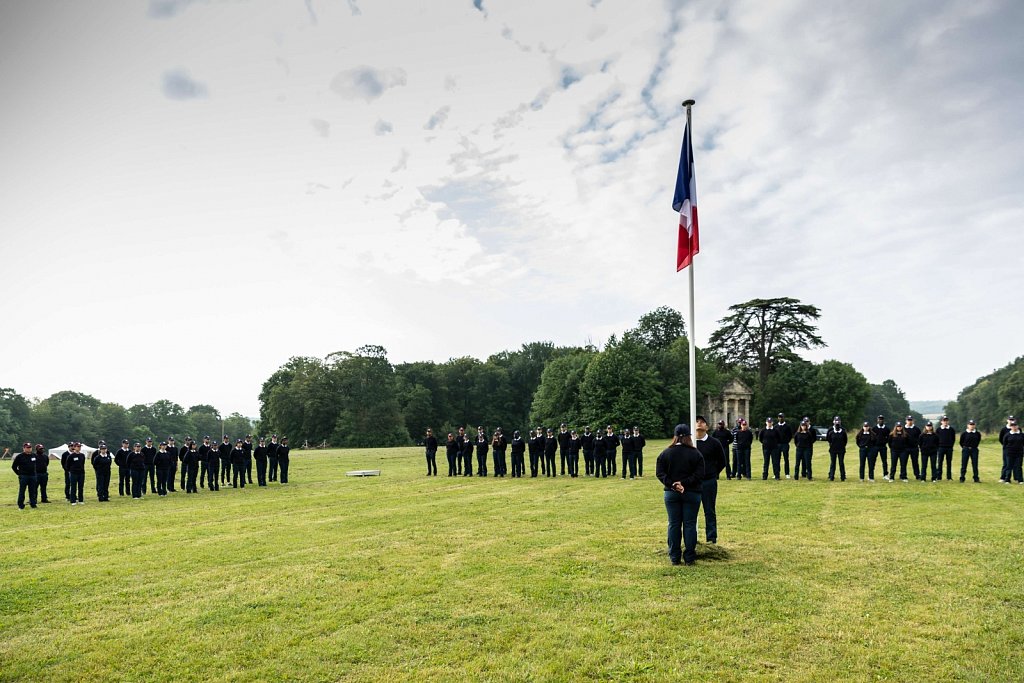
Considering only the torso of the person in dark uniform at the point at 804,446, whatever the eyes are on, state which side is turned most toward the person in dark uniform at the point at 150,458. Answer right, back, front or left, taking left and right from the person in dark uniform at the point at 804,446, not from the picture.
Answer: right

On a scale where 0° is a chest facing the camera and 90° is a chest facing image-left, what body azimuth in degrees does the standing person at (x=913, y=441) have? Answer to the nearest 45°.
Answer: approximately 0°

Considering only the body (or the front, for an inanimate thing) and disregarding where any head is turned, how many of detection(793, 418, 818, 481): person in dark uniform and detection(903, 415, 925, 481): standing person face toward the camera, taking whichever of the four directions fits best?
2

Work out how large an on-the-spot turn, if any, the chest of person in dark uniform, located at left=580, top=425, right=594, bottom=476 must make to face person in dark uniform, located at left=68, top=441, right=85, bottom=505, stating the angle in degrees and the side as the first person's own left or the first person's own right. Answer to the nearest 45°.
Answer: approximately 45° to the first person's own right

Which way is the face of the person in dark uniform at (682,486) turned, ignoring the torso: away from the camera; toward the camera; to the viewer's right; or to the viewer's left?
away from the camera

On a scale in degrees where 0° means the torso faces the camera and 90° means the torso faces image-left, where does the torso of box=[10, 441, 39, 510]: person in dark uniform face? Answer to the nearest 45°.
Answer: approximately 315°

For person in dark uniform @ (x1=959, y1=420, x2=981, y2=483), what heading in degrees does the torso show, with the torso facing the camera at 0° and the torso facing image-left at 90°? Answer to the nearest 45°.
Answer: approximately 0°
